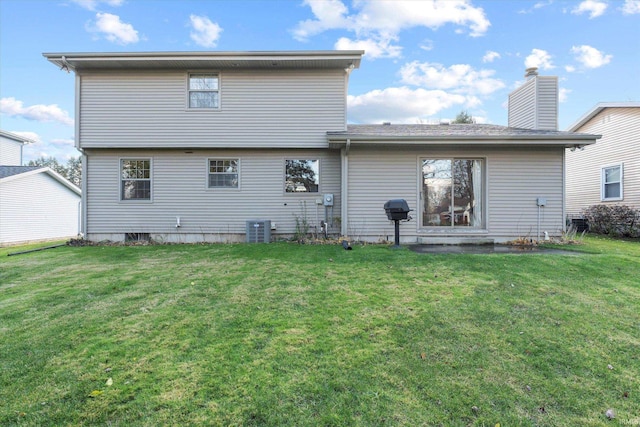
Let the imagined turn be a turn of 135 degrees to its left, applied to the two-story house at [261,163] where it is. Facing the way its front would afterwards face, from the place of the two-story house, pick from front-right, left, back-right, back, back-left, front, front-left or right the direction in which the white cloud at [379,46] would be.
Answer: back

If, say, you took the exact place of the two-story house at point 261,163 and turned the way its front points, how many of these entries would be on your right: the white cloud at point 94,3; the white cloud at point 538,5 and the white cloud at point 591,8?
2

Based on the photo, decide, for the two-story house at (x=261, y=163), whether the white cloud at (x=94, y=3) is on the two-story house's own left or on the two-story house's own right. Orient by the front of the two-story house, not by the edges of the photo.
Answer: on the two-story house's own left

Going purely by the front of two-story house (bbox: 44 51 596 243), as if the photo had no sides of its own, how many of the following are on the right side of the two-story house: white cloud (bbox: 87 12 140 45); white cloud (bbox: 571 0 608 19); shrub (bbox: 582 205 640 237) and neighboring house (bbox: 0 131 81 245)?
2

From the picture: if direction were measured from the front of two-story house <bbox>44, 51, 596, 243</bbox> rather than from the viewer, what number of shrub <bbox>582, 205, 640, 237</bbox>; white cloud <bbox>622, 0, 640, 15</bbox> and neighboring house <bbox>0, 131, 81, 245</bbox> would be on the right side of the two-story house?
2

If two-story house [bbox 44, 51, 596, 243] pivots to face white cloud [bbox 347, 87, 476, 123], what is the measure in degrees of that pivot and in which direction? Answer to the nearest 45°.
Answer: approximately 45° to its right

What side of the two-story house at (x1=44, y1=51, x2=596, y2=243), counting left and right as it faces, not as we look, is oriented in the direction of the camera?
back

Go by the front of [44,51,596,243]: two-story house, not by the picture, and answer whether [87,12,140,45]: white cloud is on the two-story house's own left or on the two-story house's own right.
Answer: on the two-story house's own left

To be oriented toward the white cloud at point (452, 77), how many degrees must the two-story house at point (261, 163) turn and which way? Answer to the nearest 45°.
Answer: approximately 45° to its right

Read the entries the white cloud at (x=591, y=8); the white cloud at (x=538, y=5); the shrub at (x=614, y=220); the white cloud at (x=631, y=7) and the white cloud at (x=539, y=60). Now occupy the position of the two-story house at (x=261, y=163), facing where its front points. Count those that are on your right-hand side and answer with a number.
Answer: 5

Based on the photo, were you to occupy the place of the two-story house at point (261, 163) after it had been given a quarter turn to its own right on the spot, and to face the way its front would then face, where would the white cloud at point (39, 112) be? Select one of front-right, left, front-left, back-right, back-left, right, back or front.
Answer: back-left

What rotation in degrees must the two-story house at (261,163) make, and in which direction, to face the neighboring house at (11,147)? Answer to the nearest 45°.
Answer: approximately 45° to its left

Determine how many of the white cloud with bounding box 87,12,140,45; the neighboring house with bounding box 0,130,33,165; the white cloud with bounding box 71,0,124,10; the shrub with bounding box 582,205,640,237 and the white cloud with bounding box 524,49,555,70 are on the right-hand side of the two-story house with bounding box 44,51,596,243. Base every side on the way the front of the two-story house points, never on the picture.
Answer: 2

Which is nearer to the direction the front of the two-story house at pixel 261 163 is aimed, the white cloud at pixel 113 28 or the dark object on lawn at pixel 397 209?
the white cloud

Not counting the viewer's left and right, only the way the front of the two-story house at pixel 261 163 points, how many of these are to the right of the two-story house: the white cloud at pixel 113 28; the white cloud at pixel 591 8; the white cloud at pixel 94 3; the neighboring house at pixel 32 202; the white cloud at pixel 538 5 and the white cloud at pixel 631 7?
3

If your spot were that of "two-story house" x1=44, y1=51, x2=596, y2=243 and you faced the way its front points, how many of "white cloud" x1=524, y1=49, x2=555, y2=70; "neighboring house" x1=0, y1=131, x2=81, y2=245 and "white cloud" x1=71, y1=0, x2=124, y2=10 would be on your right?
1

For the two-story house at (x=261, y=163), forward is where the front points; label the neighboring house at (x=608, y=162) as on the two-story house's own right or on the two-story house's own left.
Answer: on the two-story house's own right
